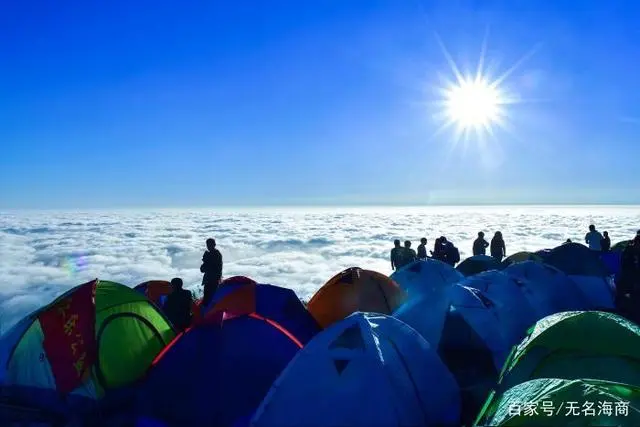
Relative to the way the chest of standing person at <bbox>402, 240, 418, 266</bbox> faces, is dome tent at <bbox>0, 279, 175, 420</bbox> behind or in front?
behind

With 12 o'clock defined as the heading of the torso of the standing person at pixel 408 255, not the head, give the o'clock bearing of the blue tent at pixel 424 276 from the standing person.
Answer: The blue tent is roughly at 6 o'clock from the standing person.

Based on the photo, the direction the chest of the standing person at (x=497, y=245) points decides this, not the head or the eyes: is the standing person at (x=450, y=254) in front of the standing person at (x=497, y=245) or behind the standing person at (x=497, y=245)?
behind

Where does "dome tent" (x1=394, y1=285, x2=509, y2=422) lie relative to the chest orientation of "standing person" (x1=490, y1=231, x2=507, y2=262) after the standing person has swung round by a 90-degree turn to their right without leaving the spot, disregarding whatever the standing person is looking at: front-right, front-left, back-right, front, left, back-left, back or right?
right

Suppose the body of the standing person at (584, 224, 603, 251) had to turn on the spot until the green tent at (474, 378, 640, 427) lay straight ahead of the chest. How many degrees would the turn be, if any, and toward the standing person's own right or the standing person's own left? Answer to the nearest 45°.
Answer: approximately 180°

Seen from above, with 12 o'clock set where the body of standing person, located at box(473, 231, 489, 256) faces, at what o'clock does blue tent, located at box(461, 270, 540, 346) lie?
The blue tent is roughly at 6 o'clock from the standing person.

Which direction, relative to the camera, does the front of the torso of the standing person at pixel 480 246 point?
away from the camera

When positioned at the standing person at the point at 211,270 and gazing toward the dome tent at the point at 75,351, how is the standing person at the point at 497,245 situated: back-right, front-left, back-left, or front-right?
back-left

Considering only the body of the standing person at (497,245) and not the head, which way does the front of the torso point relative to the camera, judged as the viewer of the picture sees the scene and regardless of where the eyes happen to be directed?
away from the camera

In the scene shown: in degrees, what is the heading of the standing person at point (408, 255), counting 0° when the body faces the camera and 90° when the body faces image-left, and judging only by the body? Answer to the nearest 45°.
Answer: approximately 180°

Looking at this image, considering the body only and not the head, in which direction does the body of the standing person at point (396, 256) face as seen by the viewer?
away from the camera

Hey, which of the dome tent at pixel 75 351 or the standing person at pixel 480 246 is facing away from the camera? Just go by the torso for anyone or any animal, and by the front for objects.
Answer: the standing person
